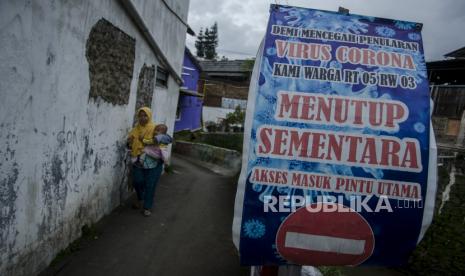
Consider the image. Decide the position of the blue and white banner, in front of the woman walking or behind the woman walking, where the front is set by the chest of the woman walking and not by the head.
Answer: in front

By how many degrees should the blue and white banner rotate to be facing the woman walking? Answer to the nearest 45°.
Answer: approximately 135° to its right

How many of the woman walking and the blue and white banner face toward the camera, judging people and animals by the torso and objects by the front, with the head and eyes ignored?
2

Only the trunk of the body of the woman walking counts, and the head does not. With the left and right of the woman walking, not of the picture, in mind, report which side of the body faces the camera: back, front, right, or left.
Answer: front

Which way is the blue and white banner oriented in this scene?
toward the camera

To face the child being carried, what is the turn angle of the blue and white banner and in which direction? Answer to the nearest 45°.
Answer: approximately 135° to its right
